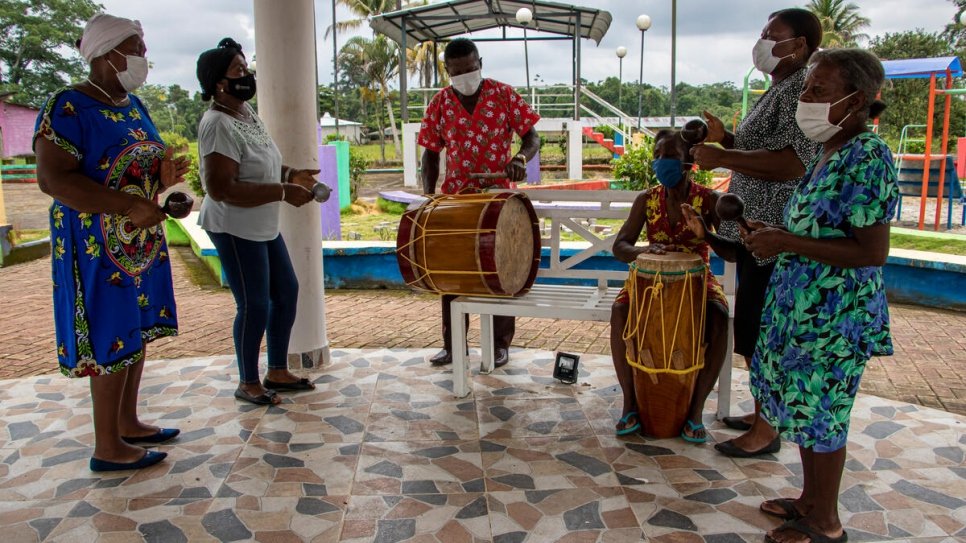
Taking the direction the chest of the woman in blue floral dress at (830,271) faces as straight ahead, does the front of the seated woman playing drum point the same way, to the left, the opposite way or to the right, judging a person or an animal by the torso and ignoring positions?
to the left

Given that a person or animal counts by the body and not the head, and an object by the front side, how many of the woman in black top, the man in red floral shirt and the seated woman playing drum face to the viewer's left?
1

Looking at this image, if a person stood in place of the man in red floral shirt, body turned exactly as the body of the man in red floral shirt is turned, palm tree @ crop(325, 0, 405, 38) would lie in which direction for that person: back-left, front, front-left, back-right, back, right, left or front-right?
back

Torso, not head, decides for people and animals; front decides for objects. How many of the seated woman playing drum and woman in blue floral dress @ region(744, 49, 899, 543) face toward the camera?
1

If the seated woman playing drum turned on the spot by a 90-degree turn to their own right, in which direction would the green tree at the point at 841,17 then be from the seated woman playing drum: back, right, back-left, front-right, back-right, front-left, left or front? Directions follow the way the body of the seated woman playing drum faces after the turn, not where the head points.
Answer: right

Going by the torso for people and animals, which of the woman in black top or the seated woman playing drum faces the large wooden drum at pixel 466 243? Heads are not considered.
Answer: the woman in black top

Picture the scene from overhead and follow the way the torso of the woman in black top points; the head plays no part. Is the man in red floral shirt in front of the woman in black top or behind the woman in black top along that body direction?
in front

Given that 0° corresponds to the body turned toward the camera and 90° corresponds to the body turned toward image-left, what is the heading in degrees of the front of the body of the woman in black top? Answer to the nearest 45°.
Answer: approximately 90°

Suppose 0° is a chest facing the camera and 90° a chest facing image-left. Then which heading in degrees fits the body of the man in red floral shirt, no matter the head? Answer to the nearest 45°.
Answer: approximately 0°

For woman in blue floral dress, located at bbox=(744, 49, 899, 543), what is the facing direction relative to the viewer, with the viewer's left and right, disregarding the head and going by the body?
facing to the left of the viewer

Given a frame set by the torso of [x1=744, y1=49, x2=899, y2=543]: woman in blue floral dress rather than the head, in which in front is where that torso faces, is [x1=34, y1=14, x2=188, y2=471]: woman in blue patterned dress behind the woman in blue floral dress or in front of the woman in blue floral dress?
in front

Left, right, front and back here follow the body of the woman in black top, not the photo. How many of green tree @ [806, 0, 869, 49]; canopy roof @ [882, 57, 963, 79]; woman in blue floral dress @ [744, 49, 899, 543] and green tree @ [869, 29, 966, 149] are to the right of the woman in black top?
3

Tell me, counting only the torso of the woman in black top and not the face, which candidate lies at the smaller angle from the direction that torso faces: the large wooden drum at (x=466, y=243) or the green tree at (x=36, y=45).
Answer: the large wooden drum

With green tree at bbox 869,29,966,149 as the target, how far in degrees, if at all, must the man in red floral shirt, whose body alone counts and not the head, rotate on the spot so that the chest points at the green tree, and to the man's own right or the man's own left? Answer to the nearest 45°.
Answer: approximately 135° to the man's own left
